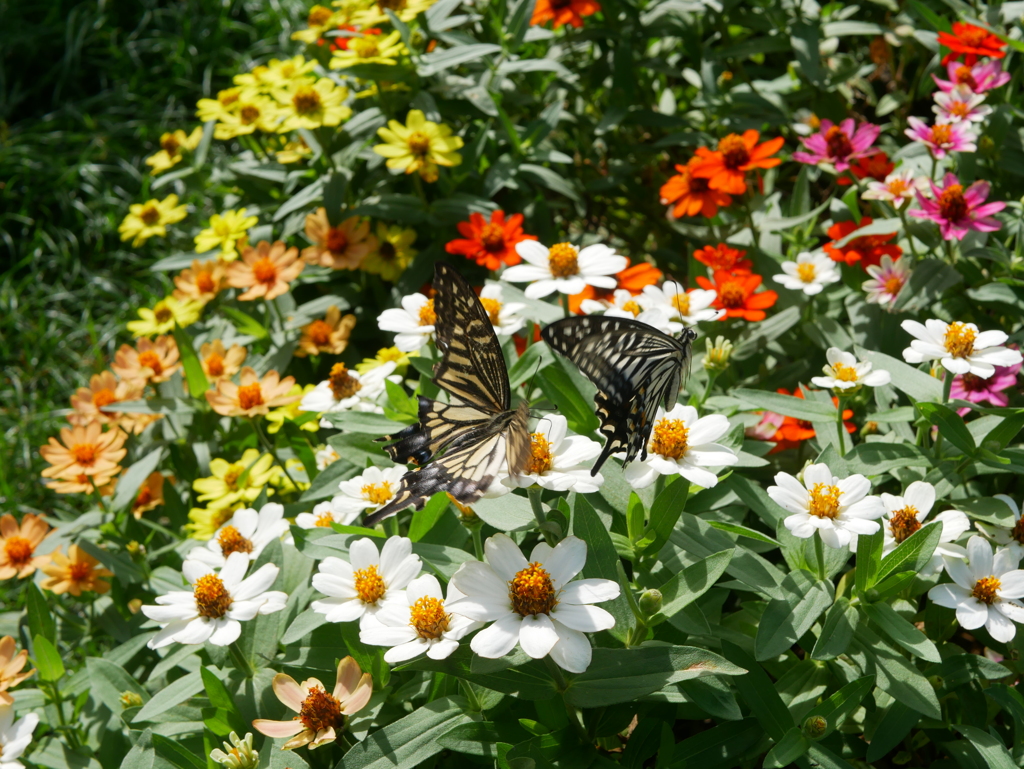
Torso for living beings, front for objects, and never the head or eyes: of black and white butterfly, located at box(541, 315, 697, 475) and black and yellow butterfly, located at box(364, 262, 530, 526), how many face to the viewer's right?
2

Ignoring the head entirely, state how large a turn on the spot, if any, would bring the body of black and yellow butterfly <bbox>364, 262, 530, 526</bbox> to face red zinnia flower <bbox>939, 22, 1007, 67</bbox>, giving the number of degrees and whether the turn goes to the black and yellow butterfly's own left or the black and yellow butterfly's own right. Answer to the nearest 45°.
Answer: approximately 45° to the black and yellow butterfly's own left

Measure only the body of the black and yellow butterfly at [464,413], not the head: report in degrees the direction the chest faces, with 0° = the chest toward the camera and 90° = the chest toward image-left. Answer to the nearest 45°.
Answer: approximately 270°

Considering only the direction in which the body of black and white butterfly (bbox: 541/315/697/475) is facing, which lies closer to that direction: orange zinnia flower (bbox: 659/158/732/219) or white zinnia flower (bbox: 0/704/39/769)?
the orange zinnia flower

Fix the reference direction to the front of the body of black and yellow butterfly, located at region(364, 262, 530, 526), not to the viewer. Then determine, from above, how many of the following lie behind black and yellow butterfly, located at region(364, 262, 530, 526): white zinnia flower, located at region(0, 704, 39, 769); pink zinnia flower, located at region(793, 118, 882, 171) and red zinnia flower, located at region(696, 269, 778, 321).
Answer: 1

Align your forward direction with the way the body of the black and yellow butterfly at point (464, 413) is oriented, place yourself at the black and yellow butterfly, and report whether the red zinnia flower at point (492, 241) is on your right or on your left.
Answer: on your left

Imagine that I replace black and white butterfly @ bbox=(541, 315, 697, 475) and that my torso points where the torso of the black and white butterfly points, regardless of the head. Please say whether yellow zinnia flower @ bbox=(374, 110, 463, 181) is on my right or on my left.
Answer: on my left

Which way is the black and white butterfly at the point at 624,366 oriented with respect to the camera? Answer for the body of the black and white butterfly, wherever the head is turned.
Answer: to the viewer's right
